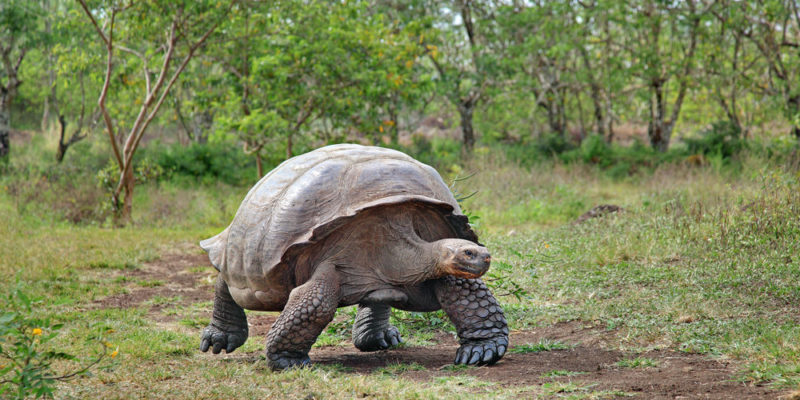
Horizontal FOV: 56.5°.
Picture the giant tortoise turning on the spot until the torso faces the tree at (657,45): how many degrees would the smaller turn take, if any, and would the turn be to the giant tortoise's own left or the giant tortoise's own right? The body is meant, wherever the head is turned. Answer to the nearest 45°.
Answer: approximately 90° to the giant tortoise's own left

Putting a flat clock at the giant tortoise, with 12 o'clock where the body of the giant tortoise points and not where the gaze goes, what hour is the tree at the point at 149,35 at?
The tree is roughly at 7 o'clock from the giant tortoise.

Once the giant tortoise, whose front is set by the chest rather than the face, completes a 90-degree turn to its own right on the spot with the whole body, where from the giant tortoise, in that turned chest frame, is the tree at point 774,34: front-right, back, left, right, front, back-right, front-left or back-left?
back

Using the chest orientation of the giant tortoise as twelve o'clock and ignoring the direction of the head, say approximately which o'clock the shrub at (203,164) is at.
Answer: The shrub is roughly at 7 o'clock from the giant tortoise.

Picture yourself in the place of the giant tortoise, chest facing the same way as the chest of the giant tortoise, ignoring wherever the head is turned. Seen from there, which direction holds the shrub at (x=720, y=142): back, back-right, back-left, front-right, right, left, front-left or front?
left

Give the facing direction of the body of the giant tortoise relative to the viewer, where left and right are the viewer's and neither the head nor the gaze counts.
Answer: facing the viewer and to the right of the viewer

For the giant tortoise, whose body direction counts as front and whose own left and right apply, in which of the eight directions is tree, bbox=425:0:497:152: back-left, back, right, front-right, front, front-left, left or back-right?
back-left

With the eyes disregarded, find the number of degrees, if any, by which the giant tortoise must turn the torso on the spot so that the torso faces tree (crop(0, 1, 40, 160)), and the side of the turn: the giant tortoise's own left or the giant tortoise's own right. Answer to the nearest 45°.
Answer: approximately 180°

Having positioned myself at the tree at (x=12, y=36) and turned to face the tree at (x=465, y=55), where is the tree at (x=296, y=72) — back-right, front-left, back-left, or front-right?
front-right

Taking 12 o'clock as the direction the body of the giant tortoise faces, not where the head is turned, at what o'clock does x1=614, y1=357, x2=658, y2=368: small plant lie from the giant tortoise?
The small plant is roughly at 11 o'clock from the giant tortoise.

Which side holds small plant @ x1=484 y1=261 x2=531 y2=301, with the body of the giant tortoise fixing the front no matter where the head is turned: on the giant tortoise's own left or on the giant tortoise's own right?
on the giant tortoise's own left

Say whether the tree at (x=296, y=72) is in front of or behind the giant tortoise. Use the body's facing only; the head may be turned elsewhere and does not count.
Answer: behind

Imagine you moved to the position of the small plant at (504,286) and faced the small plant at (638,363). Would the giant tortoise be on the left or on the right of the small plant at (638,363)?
right
